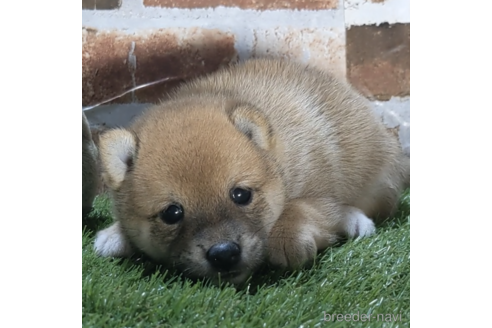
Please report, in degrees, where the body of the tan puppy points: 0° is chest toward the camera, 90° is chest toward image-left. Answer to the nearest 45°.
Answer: approximately 45°
